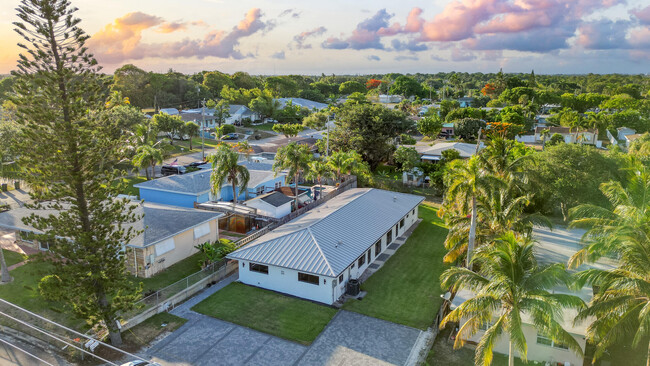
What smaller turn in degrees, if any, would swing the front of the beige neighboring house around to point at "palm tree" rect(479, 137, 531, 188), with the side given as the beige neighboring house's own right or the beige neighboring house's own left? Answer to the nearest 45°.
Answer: approximately 90° to the beige neighboring house's own left

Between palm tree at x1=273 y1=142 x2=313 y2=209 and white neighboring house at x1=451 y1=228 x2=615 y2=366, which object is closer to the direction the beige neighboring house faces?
the white neighboring house

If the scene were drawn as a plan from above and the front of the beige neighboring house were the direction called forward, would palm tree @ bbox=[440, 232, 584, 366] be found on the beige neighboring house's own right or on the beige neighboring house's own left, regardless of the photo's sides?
on the beige neighboring house's own left

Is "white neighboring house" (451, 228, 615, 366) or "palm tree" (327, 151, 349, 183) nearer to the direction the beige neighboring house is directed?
the white neighboring house

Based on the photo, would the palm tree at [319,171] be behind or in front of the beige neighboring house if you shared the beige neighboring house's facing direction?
behind

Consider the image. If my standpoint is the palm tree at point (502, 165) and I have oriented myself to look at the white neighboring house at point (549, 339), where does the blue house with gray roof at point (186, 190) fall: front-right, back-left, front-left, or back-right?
back-right

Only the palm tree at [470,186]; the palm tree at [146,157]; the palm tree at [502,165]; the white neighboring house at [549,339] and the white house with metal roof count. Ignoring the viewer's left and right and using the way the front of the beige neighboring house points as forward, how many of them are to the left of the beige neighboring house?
4

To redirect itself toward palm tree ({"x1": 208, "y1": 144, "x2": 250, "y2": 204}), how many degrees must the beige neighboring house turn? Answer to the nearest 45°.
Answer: approximately 180°

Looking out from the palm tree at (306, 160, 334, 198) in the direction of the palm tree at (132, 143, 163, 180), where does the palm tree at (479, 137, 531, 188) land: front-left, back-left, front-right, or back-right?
back-left

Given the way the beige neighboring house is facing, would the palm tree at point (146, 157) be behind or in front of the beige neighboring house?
behind

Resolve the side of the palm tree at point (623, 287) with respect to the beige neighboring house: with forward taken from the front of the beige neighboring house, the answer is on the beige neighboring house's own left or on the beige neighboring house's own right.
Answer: on the beige neighboring house's own left

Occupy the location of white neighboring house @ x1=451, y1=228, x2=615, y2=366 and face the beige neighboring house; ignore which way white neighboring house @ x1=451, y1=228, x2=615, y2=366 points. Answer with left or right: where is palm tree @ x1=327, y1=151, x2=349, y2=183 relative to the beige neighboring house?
right

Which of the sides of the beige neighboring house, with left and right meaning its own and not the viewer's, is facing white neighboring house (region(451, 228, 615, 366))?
left

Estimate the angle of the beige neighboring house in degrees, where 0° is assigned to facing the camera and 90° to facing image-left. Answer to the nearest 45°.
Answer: approximately 45°

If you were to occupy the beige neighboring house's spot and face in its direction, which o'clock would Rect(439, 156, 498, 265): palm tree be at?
The palm tree is roughly at 9 o'clock from the beige neighboring house.
